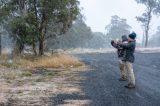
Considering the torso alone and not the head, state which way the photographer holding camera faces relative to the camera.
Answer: to the viewer's left
